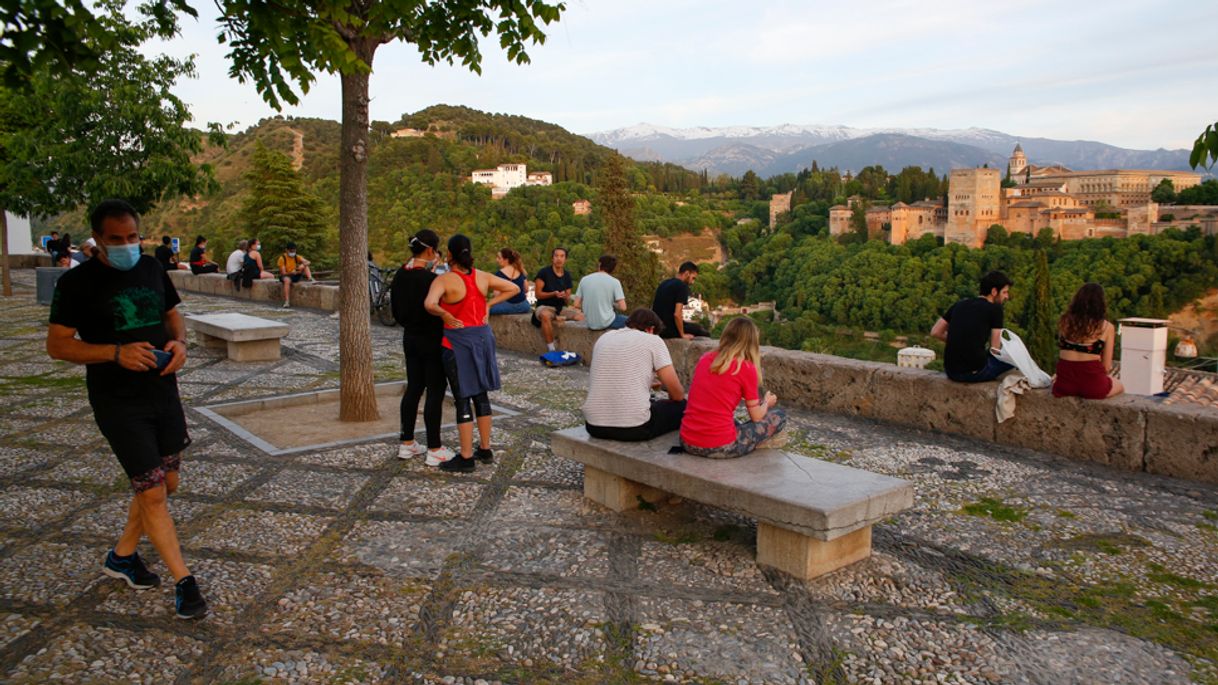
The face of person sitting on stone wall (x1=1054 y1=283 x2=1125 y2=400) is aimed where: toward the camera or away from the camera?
away from the camera

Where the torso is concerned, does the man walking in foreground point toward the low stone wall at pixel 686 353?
no

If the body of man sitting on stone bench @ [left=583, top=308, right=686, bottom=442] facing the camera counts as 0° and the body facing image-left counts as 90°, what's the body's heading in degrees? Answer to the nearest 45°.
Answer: approximately 225°

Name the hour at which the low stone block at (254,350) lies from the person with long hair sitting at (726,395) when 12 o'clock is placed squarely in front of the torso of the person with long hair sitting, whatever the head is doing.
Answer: The low stone block is roughly at 9 o'clock from the person with long hair sitting.

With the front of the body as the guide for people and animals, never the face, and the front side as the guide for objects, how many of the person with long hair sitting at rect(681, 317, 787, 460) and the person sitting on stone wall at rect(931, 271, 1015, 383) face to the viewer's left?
0

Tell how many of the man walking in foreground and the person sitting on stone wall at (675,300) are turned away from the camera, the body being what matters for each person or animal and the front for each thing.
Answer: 0

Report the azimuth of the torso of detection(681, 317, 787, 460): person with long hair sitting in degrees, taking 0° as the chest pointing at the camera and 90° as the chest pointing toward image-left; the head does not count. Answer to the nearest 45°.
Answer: approximately 225°

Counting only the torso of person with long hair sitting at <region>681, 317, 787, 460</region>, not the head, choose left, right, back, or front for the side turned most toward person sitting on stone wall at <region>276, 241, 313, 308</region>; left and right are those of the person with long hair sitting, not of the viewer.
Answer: left

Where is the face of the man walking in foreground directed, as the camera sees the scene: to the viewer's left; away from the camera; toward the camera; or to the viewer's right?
toward the camera

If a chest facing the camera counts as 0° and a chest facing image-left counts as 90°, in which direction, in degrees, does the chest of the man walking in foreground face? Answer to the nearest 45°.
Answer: approximately 315°
